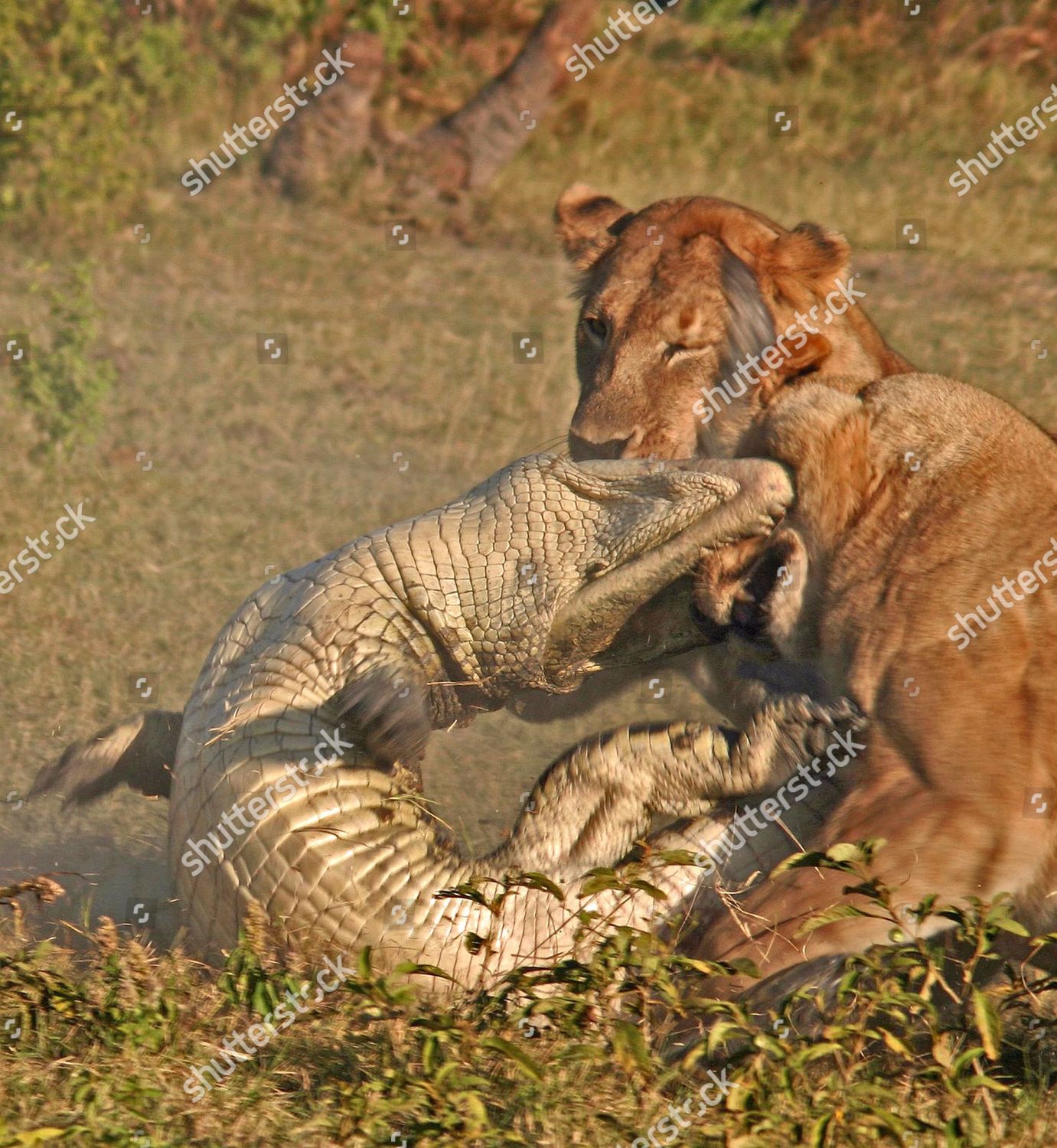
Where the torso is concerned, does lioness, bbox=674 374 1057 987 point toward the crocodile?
yes

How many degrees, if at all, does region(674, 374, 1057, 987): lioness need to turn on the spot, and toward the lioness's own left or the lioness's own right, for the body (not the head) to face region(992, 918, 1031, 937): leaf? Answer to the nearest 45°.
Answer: approximately 90° to the lioness's own left

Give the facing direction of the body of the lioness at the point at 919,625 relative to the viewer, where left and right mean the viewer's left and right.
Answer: facing to the left of the viewer

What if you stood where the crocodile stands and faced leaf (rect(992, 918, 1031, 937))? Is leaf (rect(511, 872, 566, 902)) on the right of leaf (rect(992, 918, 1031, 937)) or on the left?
right

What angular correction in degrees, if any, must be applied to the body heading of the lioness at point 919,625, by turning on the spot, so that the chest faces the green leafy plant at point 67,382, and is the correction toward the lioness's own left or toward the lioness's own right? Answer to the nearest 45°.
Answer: approximately 45° to the lioness's own right

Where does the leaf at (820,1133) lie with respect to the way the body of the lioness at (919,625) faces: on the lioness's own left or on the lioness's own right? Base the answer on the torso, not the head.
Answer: on the lioness's own left
